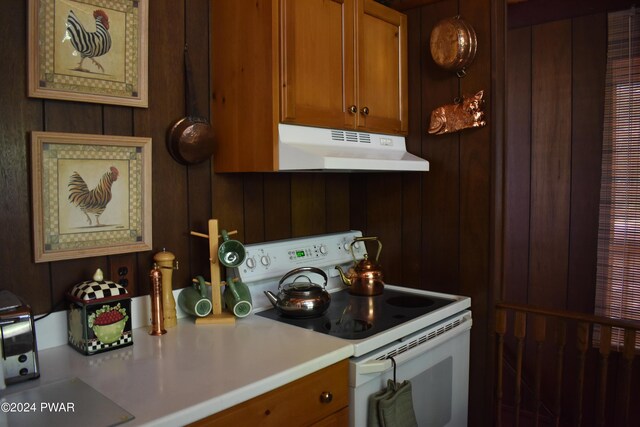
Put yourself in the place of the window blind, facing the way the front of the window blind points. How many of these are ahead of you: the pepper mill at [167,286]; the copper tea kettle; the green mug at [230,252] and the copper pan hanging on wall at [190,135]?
4

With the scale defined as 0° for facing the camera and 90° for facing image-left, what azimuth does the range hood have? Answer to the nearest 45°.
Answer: approximately 315°

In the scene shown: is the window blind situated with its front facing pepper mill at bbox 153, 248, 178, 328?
yes

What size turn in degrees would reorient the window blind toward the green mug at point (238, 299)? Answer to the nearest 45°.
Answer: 0° — it already faces it

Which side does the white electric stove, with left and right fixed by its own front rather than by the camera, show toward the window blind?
left

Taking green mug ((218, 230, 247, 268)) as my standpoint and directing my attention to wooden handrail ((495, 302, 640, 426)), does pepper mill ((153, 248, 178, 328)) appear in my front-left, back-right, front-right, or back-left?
back-right

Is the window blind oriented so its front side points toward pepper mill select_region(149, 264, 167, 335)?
yes

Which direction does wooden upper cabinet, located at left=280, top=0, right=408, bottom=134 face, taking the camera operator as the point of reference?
facing the viewer and to the right of the viewer

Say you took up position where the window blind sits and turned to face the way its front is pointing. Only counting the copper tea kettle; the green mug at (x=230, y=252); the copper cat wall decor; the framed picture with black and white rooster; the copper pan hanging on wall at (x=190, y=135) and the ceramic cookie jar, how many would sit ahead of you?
6

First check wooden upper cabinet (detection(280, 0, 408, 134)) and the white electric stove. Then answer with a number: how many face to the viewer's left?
0

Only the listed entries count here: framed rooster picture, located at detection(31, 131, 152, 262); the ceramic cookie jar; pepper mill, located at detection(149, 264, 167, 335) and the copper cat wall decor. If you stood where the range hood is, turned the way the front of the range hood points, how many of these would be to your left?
1
